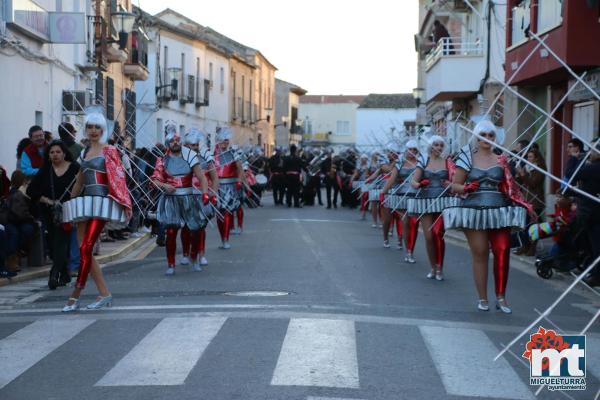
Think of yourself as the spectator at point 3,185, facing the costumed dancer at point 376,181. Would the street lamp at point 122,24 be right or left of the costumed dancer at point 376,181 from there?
left

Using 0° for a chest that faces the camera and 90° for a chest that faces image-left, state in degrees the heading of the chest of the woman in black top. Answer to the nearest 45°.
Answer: approximately 0°

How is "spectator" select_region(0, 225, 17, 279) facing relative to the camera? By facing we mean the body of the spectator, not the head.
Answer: to the viewer's right

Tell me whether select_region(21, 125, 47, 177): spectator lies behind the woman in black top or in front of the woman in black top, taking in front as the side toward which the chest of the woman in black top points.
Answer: behind

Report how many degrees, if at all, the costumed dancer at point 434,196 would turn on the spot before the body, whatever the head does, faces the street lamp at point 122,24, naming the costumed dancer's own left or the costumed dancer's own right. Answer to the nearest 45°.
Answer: approximately 135° to the costumed dancer's own right

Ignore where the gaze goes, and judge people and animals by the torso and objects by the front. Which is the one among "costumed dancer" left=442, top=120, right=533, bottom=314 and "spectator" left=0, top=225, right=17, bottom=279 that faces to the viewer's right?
the spectator

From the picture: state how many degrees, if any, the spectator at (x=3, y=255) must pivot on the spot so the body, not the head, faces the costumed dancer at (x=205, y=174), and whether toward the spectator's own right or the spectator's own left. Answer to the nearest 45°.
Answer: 0° — they already face them

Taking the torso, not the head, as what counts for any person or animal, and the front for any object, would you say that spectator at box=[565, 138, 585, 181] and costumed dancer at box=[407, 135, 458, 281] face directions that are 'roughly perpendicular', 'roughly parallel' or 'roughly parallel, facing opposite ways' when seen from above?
roughly perpendicular

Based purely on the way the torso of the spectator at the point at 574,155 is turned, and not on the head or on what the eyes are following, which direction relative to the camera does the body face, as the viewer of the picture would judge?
to the viewer's left

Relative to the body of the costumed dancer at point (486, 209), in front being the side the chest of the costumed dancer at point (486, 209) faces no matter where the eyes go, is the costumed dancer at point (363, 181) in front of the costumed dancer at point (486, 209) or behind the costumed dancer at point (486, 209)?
behind

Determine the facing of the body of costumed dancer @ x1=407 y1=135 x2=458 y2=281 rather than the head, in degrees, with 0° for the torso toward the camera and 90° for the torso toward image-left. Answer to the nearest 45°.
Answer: approximately 0°
